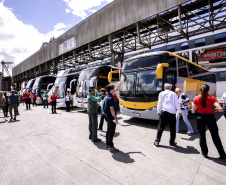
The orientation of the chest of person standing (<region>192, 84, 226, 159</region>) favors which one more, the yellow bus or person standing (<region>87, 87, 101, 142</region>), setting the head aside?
the yellow bus

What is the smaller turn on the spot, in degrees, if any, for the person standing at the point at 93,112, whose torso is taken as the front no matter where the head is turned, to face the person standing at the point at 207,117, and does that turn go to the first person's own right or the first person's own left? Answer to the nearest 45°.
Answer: approximately 45° to the first person's own right

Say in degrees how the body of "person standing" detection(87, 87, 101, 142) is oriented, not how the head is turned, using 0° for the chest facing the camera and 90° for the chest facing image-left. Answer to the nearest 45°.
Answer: approximately 270°

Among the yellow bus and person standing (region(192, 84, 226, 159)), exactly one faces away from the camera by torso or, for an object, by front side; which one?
the person standing

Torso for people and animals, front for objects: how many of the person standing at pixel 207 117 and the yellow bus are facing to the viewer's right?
0

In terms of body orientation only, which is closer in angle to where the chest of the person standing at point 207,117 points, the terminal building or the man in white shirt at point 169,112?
the terminal building

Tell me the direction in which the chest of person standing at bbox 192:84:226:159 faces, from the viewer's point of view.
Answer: away from the camera

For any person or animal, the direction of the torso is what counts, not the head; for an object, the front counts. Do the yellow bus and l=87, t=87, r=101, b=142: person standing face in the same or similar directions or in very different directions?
very different directions

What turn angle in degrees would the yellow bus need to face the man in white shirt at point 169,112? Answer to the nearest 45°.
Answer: approximately 45° to its left

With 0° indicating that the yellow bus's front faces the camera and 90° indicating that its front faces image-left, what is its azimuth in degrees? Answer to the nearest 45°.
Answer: approximately 45°
